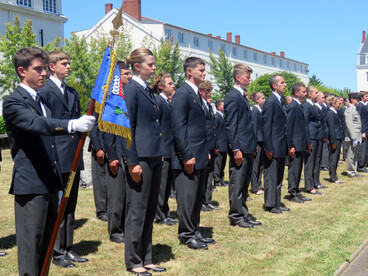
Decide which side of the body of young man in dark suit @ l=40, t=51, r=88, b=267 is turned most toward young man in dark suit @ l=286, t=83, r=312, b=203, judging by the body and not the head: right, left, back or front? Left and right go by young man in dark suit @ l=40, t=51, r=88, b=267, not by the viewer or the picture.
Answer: left
